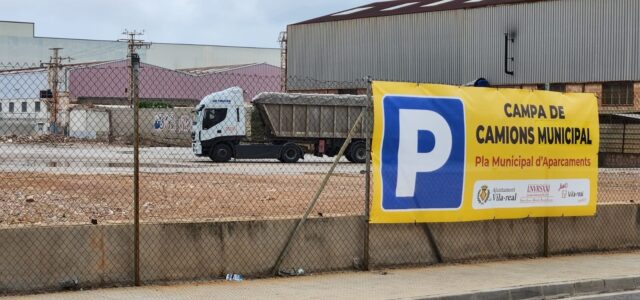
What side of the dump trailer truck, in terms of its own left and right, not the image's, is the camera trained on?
left

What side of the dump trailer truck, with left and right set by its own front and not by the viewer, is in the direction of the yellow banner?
left

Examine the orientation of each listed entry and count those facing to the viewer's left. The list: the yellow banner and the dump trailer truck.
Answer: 1

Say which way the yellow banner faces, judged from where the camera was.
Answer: facing the viewer and to the right of the viewer

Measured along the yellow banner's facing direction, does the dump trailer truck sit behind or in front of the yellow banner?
behind

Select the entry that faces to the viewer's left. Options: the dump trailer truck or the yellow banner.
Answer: the dump trailer truck
